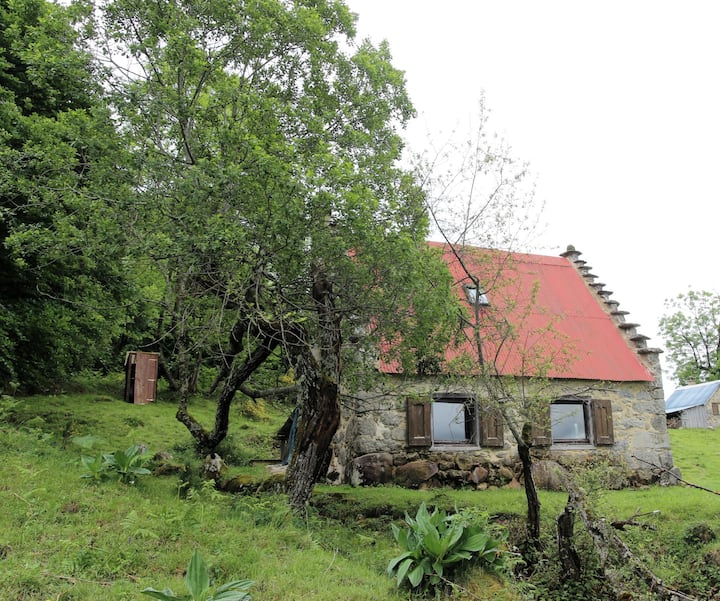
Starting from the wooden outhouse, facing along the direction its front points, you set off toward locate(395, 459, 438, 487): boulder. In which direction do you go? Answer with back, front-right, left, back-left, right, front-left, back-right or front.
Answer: front-left

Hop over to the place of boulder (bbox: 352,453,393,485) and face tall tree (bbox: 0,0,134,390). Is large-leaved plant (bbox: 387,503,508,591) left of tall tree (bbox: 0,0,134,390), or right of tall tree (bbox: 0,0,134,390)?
left

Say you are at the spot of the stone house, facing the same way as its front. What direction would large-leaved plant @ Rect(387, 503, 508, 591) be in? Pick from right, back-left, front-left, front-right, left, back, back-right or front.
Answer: front

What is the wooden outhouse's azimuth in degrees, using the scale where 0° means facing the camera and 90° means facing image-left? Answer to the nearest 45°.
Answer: approximately 0°

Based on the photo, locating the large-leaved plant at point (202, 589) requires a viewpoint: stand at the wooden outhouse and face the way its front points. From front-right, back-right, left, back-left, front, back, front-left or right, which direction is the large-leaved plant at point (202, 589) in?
front

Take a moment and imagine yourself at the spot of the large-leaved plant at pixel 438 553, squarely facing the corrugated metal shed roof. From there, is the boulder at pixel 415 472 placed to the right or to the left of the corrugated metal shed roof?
left

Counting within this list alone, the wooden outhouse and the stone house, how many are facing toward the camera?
2

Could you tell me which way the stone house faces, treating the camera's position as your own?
facing the viewer

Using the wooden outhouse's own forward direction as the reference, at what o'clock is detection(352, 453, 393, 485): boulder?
The boulder is roughly at 11 o'clock from the wooden outhouse.

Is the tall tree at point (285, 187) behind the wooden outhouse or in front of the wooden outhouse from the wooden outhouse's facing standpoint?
in front

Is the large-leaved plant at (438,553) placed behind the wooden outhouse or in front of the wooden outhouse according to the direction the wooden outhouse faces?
in front

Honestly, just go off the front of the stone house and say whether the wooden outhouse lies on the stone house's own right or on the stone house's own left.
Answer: on the stone house's own right

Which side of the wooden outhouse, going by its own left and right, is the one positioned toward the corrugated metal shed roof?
left
